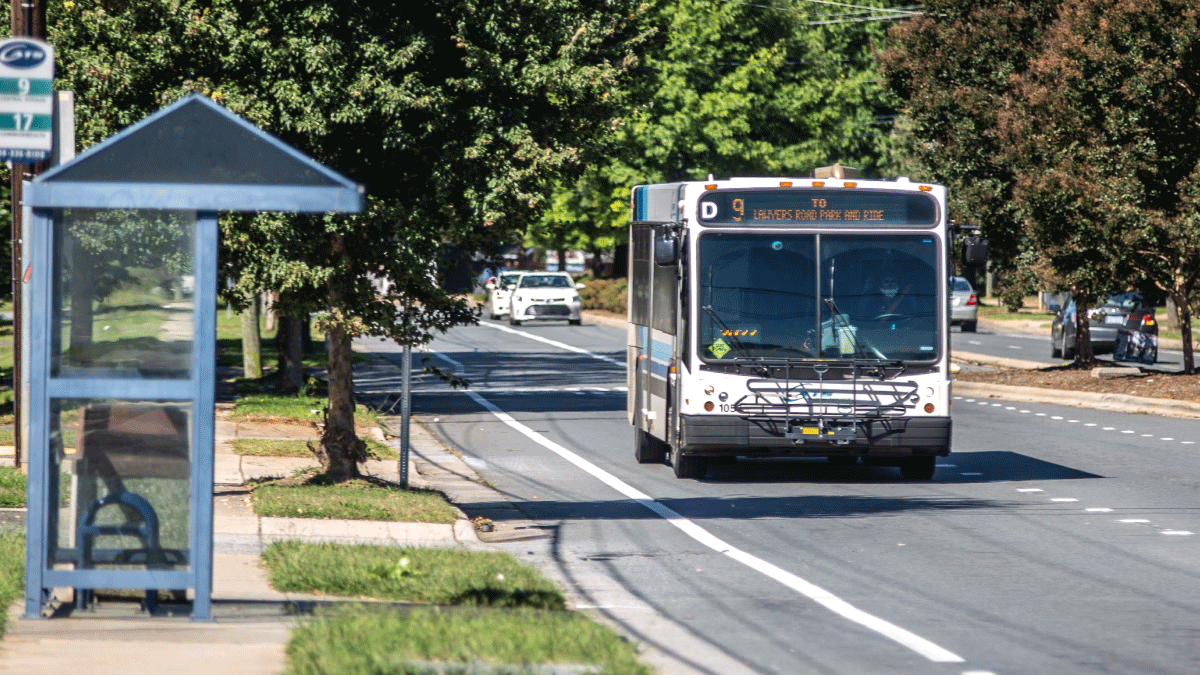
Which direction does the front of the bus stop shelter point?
to the viewer's right

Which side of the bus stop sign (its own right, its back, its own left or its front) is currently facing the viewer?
front

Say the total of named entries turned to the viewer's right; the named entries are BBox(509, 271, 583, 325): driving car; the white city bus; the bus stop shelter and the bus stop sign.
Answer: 1

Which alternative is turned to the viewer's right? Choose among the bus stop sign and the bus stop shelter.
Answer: the bus stop shelter

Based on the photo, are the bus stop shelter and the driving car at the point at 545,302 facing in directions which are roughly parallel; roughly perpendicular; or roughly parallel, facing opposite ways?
roughly perpendicular

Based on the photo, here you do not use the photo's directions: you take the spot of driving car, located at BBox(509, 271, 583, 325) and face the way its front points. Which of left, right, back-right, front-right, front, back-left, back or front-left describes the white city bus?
front

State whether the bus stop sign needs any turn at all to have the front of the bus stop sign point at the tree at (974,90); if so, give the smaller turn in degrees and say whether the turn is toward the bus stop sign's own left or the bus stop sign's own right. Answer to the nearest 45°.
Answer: approximately 135° to the bus stop sign's own left

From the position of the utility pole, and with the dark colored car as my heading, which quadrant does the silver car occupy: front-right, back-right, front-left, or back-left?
front-left

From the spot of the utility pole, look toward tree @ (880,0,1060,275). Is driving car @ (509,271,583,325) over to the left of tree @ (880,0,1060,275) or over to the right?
left

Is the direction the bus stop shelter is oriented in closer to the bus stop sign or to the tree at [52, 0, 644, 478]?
the tree

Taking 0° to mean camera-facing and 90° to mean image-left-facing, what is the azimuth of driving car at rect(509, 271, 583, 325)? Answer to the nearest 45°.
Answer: approximately 0°
